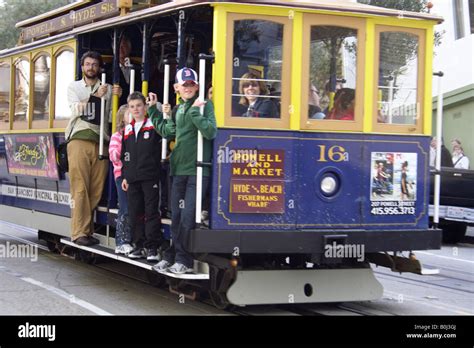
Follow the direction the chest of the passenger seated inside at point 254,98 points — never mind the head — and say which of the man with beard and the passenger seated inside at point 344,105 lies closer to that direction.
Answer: the man with beard

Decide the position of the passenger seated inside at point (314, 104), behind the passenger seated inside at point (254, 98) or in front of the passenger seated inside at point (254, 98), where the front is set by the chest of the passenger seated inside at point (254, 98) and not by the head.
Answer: behind

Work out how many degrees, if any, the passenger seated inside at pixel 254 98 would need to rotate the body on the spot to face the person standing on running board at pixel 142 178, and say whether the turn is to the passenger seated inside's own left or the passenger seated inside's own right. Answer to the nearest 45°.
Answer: approximately 90° to the passenger seated inside's own right

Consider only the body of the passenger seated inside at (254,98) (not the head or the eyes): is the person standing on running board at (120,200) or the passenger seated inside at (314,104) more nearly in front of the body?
the person standing on running board

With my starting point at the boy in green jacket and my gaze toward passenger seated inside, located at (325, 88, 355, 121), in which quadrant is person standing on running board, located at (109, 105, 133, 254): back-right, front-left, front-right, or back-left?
back-left

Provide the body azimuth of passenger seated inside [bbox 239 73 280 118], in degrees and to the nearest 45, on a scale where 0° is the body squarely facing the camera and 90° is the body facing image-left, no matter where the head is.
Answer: approximately 45°

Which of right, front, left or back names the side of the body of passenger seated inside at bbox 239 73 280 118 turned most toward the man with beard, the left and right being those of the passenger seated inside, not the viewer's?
right
